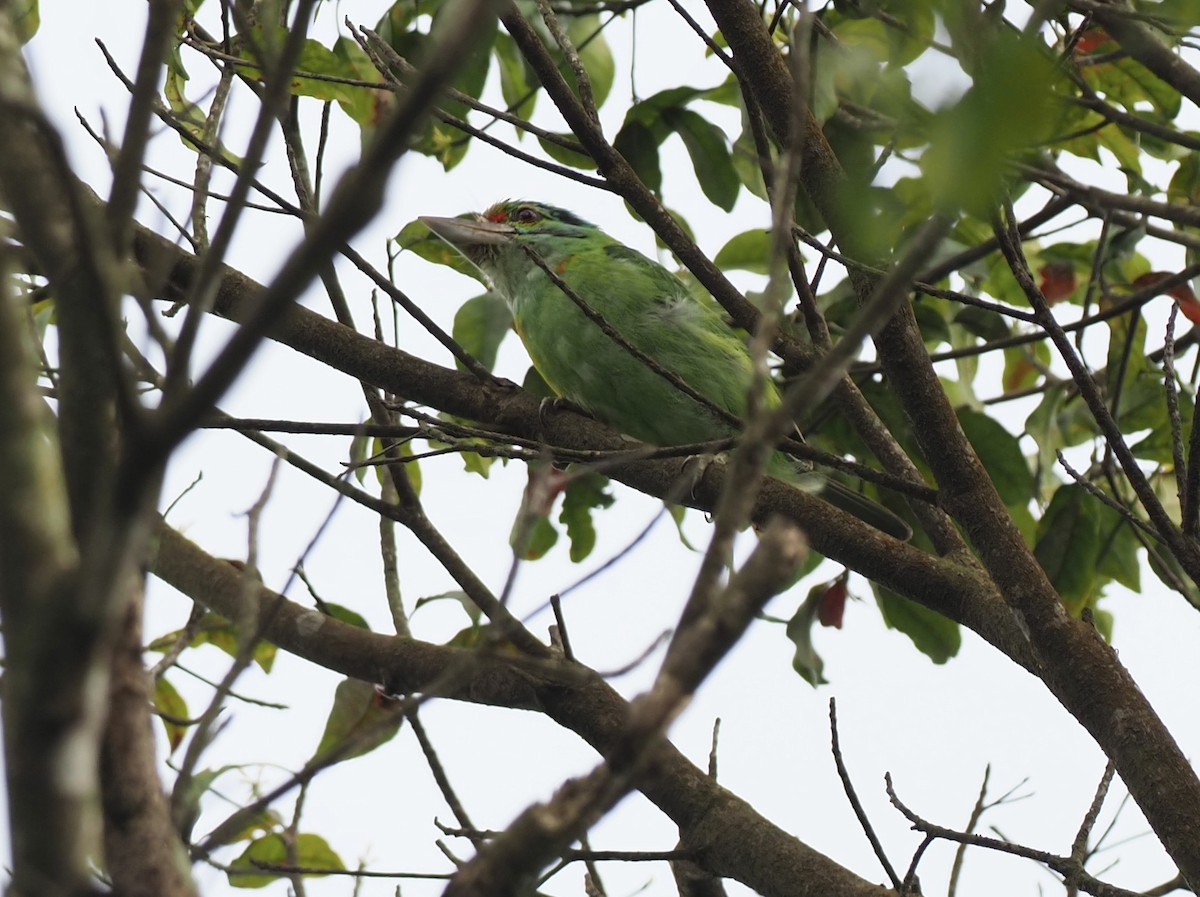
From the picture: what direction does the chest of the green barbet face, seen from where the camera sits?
to the viewer's left

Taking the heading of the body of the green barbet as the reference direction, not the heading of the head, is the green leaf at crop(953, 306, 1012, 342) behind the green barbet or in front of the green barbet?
behind
